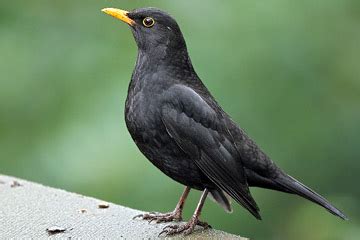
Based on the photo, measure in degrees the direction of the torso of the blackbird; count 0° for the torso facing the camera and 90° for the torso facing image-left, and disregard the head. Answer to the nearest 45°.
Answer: approximately 90°
